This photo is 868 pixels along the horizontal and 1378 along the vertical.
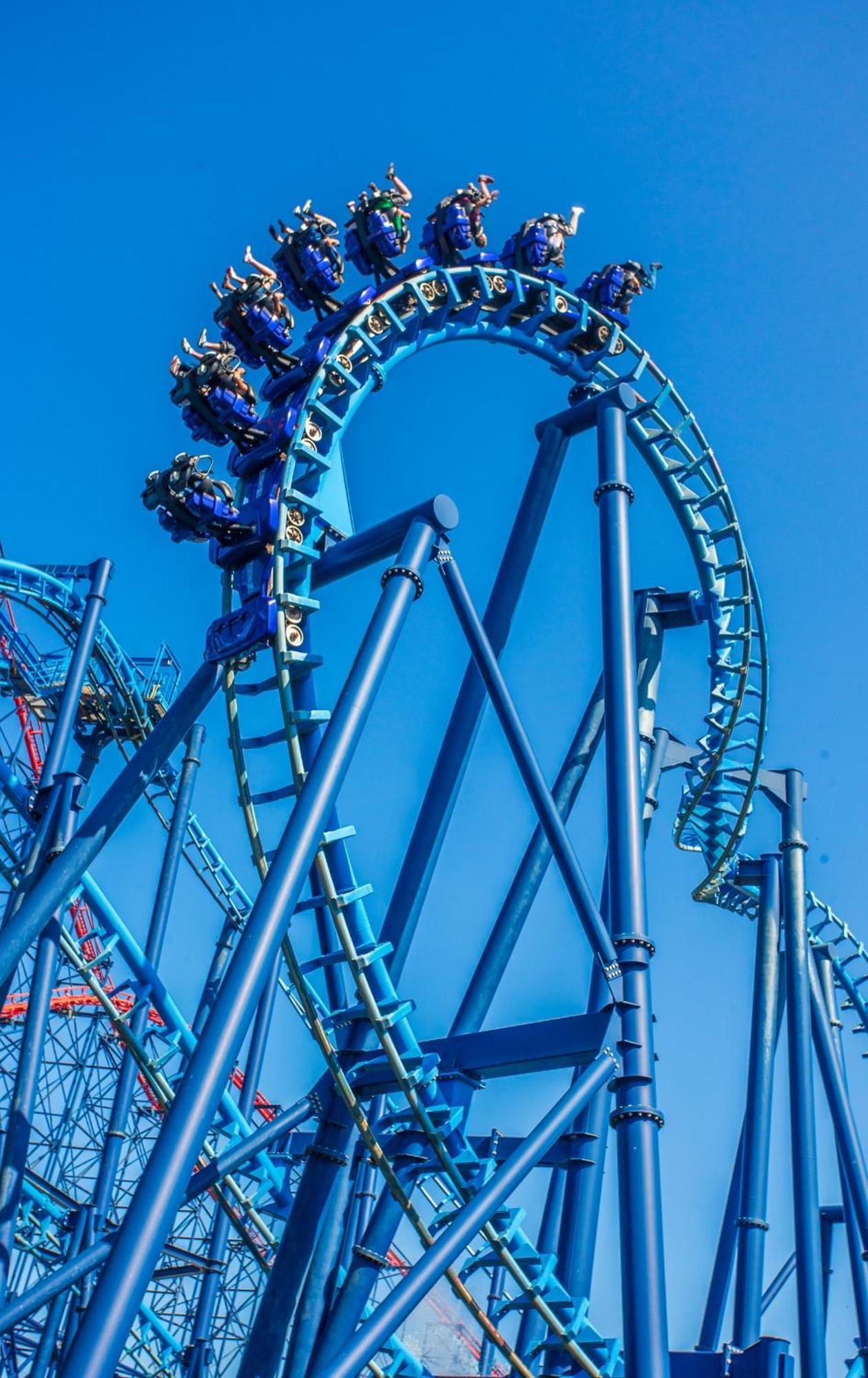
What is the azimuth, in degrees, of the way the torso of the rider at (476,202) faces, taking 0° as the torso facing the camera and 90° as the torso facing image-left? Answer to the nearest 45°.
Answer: approximately 270°
